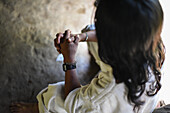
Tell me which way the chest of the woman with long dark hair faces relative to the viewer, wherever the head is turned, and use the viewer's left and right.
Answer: facing away from the viewer and to the left of the viewer

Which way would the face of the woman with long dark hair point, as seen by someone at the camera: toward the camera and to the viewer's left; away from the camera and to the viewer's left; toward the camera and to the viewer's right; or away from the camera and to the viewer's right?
away from the camera and to the viewer's left
